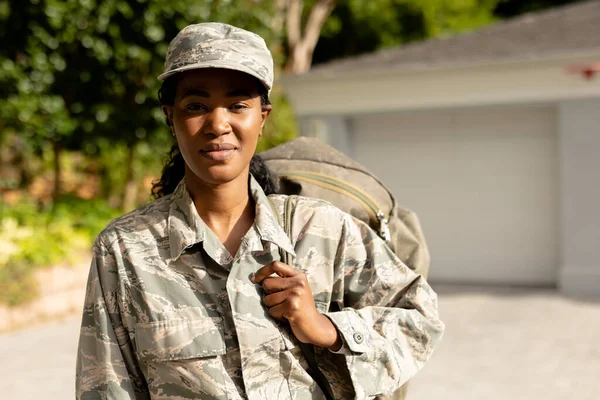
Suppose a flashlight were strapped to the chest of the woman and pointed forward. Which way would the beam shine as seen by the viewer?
toward the camera

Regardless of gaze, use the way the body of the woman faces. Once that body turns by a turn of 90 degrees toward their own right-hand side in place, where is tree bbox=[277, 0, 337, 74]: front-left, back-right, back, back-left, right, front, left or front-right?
right

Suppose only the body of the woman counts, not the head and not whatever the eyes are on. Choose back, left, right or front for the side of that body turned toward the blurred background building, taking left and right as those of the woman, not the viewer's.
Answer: back
